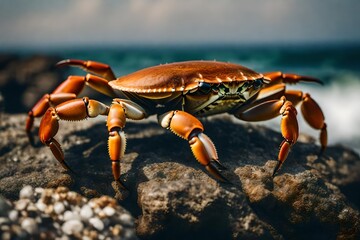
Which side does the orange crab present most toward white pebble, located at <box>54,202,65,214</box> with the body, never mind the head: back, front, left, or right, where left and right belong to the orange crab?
right

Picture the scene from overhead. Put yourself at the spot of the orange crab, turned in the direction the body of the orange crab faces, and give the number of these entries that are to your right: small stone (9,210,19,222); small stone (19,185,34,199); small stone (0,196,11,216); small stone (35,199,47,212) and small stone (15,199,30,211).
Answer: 5

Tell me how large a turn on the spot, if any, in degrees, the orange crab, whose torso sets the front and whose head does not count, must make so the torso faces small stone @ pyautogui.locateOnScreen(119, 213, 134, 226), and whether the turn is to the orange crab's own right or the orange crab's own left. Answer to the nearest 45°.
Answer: approximately 45° to the orange crab's own right

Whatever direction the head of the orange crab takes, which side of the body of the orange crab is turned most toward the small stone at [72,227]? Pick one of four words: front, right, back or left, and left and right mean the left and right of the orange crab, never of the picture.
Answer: right

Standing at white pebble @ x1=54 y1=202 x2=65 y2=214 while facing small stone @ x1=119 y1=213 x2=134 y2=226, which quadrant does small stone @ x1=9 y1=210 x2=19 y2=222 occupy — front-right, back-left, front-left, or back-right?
back-right

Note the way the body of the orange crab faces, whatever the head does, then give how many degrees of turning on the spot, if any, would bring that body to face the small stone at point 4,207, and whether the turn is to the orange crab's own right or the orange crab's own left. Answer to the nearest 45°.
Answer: approximately 90° to the orange crab's own right

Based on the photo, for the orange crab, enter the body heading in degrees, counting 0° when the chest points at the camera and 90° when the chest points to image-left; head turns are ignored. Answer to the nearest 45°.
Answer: approximately 315°

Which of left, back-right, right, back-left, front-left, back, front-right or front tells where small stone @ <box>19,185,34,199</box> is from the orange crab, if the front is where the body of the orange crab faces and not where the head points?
right

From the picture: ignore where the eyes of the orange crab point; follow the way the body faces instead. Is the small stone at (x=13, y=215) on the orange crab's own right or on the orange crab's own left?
on the orange crab's own right

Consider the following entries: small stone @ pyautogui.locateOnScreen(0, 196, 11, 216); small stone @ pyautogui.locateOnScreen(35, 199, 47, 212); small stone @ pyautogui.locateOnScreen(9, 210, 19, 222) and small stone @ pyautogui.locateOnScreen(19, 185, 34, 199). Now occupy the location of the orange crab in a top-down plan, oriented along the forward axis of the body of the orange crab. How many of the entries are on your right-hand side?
4

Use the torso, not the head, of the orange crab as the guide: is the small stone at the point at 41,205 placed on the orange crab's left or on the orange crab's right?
on the orange crab's right

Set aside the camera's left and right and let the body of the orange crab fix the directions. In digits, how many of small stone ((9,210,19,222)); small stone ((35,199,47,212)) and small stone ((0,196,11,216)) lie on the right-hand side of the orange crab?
3

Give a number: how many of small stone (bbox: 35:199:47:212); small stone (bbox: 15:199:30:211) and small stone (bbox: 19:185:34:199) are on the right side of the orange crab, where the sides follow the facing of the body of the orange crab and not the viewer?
3
